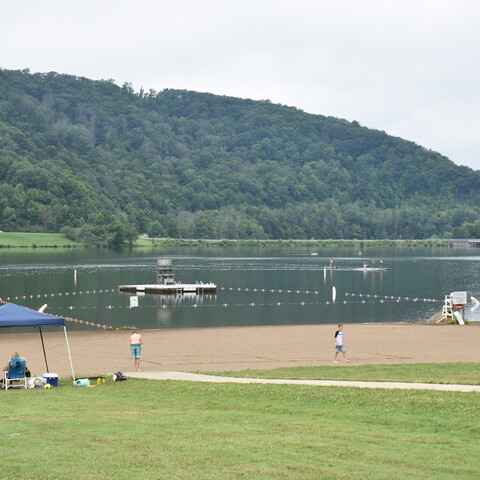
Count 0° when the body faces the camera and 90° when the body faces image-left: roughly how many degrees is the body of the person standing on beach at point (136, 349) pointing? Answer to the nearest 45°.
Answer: approximately 180°

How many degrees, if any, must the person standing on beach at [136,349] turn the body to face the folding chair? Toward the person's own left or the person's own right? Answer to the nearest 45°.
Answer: approximately 135° to the person's own left

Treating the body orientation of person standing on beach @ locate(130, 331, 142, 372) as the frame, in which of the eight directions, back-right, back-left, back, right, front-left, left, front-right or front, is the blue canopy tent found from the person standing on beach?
back-left
